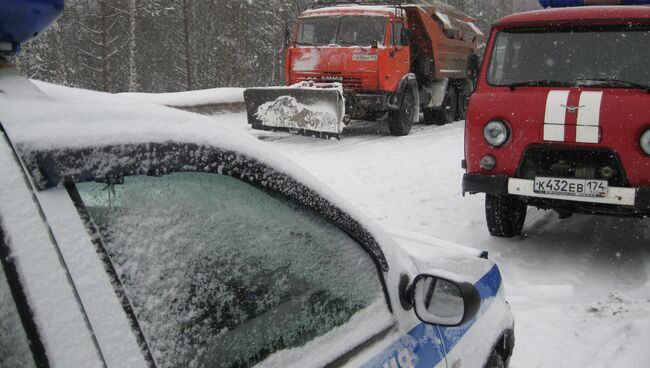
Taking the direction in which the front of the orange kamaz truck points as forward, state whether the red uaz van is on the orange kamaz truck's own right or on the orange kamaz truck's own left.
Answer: on the orange kamaz truck's own left

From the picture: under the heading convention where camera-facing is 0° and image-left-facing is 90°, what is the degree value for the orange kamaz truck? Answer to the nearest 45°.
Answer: approximately 45°

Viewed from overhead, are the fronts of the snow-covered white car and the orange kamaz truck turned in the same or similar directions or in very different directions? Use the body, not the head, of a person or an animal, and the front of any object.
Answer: very different directions

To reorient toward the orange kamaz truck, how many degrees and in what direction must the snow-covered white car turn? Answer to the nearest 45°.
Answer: approximately 45° to its left

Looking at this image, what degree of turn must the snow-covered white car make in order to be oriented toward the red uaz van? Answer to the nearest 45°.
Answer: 0° — it already faces it

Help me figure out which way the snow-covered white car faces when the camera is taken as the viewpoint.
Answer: facing away from the viewer and to the right of the viewer
